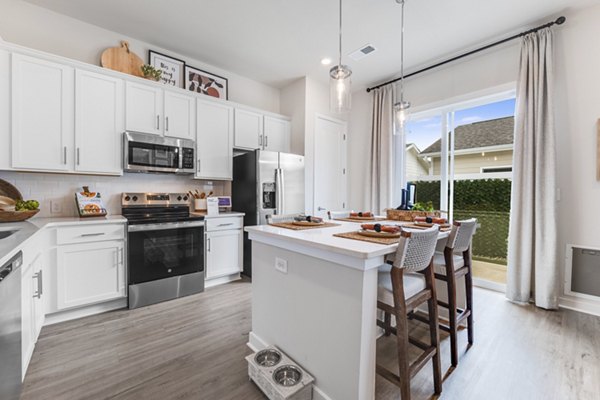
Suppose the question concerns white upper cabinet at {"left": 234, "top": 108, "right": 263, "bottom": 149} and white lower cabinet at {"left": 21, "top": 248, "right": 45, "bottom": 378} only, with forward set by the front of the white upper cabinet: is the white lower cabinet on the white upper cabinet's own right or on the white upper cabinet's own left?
on the white upper cabinet's own right

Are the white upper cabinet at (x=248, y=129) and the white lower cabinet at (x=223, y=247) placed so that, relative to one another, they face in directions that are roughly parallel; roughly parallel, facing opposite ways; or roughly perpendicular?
roughly parallel

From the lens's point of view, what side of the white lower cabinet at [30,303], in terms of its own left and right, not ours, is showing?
right

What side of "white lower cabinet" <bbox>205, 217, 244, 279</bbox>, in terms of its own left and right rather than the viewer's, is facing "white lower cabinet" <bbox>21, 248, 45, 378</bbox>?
right

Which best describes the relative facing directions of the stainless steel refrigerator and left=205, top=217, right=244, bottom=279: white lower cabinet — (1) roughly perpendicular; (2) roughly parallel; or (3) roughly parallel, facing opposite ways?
roughly parallel

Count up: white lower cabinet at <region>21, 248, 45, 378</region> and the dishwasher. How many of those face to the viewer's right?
2

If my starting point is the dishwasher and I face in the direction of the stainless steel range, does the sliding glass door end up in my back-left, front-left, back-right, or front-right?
front-right

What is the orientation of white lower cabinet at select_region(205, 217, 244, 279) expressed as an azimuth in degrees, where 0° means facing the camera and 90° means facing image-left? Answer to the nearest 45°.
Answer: approximately 315°

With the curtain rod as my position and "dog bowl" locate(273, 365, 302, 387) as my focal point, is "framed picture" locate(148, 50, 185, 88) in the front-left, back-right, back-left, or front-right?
front-right

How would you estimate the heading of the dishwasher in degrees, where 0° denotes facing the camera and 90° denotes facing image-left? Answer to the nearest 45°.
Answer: approximately 270°

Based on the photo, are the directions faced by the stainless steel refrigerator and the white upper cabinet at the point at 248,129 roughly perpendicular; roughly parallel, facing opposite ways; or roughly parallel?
roughly parallel

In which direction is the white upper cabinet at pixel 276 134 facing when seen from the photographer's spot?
facing the viewer and to the right of the viewer
